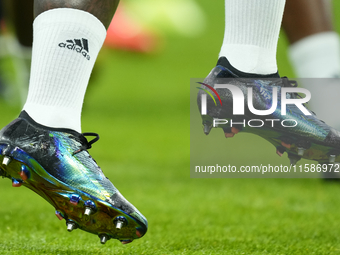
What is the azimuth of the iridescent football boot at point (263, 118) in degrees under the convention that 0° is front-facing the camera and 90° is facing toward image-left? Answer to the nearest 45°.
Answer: approximately 270°
